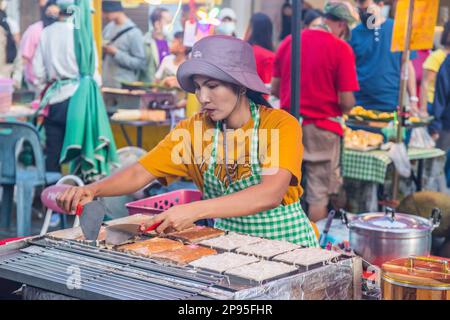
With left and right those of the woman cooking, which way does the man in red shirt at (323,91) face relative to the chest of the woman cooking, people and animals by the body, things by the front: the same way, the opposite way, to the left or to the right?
the opposite way

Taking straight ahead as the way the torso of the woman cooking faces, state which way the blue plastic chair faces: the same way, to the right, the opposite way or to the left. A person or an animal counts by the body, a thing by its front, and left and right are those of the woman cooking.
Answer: the opposite way

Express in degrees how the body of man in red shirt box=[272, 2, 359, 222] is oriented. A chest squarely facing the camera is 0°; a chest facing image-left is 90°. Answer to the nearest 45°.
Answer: approximately 225°

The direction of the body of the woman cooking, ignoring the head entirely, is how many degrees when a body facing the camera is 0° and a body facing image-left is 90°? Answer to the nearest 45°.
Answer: approximately 45°

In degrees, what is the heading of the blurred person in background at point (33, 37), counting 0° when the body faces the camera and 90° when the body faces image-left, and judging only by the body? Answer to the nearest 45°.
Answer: approximately 315°

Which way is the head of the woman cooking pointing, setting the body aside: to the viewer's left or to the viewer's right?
to the viewer's left
